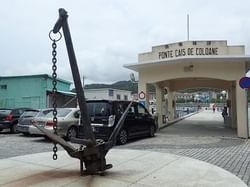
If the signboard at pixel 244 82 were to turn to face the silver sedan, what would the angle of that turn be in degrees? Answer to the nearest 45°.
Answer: approximately 90° to its right

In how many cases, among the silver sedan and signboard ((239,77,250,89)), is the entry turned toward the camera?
1

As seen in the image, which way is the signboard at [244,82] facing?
toward the camera

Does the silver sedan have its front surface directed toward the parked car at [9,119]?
no

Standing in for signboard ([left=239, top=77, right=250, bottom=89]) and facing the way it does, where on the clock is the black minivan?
The black minivan is roughly at 2 o'clock from the signboard.

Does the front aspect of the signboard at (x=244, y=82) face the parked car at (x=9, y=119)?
no

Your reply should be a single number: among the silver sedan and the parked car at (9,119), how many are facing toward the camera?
0

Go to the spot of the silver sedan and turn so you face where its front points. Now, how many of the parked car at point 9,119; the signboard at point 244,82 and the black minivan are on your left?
1

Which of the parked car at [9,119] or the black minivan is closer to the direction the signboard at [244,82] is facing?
the black minivan

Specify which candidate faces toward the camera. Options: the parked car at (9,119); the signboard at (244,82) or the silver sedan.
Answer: the signboard

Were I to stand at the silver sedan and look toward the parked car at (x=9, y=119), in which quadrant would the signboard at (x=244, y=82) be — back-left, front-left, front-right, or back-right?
back-right
